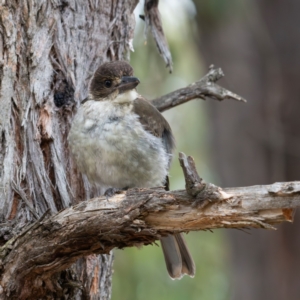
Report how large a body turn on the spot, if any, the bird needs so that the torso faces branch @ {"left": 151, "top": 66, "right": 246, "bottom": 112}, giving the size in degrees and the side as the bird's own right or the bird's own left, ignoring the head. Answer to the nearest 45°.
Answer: approximately 135° to the bird's own left

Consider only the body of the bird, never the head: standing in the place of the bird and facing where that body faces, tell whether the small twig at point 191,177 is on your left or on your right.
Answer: on your left

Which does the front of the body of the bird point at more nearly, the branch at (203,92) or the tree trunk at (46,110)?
the tree trunk

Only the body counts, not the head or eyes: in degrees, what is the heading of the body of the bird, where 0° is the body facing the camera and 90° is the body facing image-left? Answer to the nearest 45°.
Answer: approximately 45°
